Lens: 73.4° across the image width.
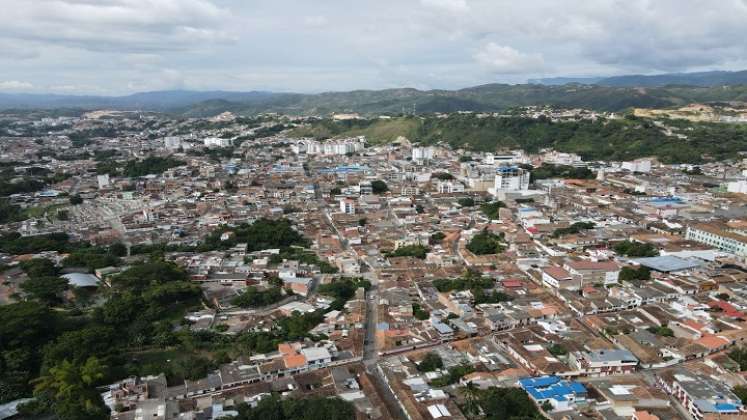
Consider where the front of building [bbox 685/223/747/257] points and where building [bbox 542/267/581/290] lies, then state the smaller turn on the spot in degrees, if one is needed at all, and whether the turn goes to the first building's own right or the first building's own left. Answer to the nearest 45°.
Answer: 0° — it already faces it

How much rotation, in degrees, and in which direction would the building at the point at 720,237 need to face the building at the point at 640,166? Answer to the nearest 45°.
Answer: approximately 135° to its right

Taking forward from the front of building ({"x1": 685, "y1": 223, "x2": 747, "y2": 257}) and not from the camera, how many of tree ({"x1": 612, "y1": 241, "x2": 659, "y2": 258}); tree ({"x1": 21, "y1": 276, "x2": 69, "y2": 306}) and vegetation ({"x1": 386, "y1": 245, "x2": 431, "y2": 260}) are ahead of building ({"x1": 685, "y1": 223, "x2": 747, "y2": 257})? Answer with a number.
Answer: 3

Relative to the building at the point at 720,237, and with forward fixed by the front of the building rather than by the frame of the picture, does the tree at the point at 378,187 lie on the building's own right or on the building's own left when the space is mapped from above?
on the building's own right

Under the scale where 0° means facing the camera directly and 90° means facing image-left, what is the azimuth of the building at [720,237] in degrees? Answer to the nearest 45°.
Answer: approximately 45°

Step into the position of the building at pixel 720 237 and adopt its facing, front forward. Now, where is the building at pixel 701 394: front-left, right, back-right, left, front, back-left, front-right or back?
front-left

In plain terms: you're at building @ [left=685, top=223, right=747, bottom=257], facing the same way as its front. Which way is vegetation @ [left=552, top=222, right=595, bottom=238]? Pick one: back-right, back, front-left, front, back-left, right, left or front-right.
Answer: front-right

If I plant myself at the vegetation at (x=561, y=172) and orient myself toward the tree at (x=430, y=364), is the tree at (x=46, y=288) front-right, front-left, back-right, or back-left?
front-right

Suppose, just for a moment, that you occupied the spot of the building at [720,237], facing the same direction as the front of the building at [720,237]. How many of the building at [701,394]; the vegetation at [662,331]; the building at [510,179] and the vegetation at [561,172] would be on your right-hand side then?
2

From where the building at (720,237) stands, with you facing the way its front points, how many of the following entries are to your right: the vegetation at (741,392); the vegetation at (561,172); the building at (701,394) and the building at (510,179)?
2

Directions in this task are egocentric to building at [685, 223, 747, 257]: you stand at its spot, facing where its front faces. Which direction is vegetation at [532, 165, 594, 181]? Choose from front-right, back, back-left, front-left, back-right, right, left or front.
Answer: right

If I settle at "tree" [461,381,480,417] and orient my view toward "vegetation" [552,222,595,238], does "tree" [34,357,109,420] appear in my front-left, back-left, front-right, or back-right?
back-left

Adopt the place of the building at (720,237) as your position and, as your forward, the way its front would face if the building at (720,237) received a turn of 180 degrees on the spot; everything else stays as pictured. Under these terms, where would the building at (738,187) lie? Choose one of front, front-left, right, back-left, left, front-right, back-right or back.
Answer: front-left

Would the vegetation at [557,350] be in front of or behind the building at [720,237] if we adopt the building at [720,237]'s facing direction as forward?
in front

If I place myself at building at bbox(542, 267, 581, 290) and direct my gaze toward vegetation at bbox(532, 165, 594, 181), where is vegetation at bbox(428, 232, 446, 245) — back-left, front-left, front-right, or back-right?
front-left

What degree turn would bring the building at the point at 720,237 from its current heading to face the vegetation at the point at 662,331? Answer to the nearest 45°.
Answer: approximately 45° to its left
